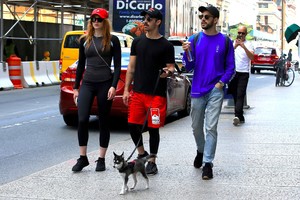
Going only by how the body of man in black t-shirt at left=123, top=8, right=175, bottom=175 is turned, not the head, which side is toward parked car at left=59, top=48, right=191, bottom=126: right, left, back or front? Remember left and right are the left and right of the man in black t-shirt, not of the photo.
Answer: back

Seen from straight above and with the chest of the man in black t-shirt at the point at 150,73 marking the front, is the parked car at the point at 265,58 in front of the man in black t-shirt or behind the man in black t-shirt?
behind

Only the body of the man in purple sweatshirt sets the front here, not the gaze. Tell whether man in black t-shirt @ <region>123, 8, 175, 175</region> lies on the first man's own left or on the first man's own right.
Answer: on the first man's own right

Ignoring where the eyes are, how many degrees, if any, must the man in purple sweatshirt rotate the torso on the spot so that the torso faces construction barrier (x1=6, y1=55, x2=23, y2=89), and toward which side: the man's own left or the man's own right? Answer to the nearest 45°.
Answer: approximately 135° to the man's own right

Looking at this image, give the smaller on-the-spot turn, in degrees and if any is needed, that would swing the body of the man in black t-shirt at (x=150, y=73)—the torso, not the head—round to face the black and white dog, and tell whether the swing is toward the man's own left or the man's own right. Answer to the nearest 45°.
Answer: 0° — they already face it

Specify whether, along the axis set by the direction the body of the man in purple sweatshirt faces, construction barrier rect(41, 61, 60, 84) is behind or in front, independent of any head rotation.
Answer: behind

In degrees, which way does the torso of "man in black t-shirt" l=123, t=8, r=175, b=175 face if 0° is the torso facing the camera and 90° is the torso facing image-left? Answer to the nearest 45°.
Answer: approximately 0°
